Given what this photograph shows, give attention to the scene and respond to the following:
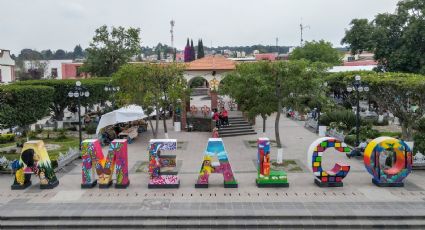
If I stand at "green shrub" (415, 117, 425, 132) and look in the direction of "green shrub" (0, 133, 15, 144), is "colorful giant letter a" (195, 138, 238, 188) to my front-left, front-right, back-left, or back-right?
front-left

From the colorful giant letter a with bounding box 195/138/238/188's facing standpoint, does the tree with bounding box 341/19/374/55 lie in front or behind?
behind

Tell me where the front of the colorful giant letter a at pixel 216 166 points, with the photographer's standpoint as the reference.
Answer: facing the viewer

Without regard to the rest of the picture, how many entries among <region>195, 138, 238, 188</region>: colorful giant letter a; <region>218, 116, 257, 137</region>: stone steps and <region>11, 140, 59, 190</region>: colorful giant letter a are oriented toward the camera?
3

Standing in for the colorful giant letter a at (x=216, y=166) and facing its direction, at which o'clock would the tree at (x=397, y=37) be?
The tree is roughly at 7 o'clock from the colorful giant letter a.

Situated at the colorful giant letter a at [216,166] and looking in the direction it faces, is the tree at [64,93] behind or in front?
behind

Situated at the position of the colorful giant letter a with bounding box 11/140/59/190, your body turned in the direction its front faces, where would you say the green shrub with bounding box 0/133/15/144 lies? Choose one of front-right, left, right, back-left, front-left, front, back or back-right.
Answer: back

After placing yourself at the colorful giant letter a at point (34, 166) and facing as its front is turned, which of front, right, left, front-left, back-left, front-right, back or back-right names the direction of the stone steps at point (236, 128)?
back-left
